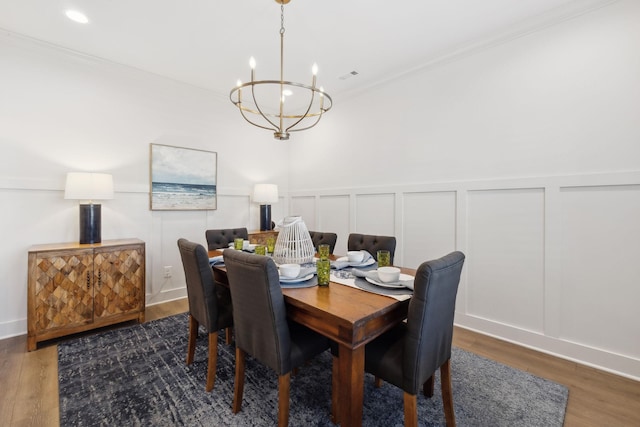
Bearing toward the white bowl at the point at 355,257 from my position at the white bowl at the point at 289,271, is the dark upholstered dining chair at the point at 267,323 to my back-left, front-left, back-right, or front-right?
back-right

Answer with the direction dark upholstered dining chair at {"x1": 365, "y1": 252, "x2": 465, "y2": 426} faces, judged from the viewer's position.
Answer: facing away from the viewer and to the left of the viewer

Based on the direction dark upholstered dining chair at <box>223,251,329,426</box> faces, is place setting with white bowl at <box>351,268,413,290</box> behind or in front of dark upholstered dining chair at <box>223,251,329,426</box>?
in front

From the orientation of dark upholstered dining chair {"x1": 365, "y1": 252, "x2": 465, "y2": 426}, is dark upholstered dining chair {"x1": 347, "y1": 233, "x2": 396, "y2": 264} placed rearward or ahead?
ahead

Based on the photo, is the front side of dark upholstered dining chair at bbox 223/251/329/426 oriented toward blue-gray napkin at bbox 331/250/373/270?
yes

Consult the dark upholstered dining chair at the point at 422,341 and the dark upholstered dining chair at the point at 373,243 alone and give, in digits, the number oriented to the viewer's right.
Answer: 0

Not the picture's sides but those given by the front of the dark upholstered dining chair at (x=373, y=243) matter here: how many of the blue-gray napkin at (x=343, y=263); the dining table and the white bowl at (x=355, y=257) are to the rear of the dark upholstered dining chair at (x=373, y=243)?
0

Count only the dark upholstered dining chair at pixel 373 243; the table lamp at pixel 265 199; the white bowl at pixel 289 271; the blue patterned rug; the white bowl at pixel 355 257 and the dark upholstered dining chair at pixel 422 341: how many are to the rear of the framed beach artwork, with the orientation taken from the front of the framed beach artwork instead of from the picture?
0

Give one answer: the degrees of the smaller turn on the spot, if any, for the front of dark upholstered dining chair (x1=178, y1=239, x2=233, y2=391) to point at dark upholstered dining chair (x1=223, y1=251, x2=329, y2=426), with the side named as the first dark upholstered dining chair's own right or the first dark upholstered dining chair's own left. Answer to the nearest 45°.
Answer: approximately 90° to the first dark upholstered dining chair's own right

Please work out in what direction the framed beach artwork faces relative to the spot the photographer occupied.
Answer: facing the viewer and to the right of the viewer

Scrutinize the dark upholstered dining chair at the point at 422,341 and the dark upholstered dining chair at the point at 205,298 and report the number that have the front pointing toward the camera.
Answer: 0

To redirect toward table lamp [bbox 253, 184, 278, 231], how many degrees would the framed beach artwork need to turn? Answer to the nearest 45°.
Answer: approximately 45° to its left

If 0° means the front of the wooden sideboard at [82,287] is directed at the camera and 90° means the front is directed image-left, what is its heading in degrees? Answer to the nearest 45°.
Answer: approximately 315°

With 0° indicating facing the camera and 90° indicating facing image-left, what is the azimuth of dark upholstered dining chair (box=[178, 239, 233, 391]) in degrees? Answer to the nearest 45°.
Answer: approximately 225°

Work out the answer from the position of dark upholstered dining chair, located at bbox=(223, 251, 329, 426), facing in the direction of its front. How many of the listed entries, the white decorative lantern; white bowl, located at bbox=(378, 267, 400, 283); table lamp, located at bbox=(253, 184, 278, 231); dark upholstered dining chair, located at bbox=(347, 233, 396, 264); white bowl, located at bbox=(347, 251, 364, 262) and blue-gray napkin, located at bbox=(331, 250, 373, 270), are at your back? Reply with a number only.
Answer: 0

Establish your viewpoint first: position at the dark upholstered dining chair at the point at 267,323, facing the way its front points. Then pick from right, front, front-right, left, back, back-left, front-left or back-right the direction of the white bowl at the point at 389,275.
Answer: front-right

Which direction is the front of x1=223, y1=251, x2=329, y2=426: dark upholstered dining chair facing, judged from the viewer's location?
facing away from the viewer and to the right of the viewer

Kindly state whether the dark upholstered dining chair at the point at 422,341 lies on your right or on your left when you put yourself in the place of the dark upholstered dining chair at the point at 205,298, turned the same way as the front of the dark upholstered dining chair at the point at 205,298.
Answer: on your right
